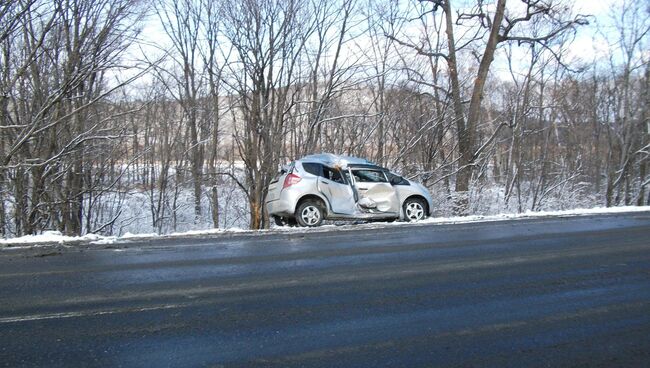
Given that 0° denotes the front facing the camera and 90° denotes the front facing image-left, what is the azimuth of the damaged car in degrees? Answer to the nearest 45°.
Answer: approximately 270°
